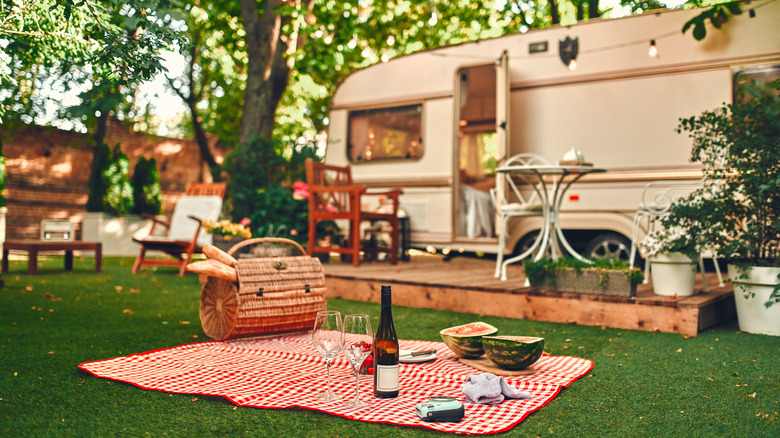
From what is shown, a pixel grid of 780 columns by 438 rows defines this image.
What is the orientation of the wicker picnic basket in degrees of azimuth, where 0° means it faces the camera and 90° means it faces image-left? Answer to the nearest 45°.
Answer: approximately 315°

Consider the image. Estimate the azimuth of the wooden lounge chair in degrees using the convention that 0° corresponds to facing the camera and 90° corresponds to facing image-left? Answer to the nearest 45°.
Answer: approximately 45°

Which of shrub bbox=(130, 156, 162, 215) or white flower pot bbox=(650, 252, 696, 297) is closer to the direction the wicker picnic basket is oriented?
the white flower pot

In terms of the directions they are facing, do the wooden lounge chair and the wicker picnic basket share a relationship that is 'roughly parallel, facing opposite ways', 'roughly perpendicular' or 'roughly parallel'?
roughly perpendicular

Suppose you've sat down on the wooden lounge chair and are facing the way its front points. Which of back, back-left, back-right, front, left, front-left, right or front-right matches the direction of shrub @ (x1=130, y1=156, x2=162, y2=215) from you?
back-right

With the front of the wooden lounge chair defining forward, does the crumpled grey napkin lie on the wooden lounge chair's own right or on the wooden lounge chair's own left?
on the wooden lounge chair's own left
